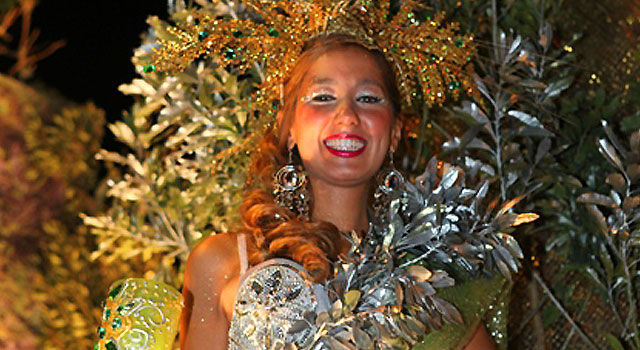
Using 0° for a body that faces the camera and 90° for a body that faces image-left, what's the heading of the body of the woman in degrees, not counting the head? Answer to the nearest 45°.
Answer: approximately 0°
